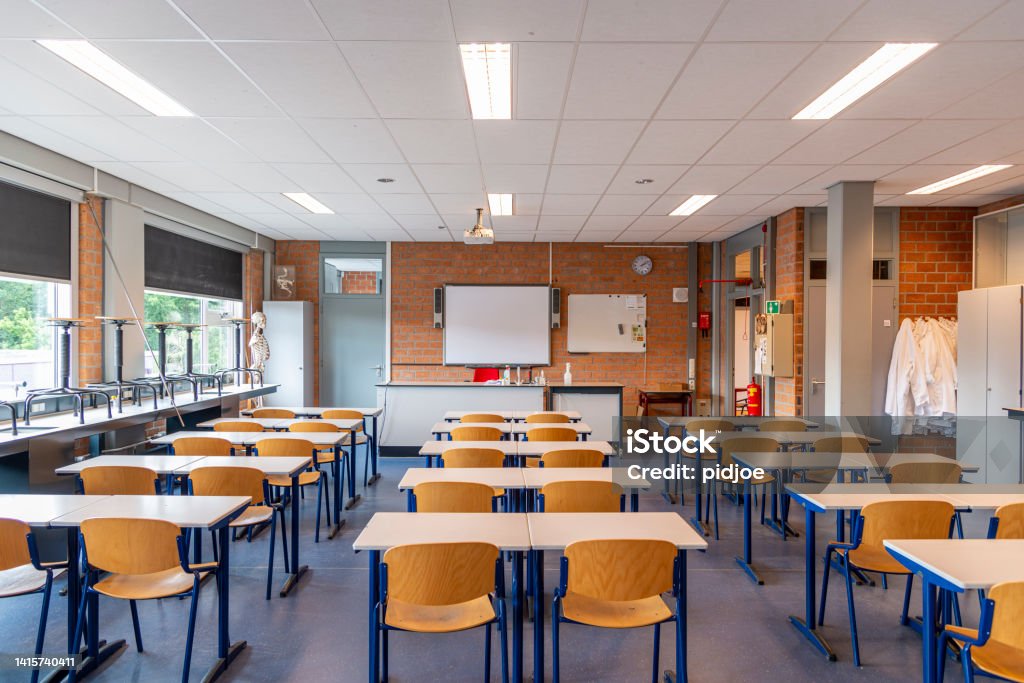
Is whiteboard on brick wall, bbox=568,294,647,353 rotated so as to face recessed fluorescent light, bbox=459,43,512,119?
yes

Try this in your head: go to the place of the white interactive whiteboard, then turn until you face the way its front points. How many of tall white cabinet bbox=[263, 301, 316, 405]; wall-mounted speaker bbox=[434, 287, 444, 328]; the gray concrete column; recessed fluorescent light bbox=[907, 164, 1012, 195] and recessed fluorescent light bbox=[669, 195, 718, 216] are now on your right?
2

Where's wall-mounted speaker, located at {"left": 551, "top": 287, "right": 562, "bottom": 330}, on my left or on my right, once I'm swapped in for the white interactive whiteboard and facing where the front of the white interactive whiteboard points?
on my left

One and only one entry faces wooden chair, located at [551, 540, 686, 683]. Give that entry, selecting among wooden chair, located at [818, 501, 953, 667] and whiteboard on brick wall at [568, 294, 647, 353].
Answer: the whiteboard on brick wall

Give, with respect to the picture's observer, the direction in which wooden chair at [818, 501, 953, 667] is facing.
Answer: facing away from the viewer and to the left of the viewer

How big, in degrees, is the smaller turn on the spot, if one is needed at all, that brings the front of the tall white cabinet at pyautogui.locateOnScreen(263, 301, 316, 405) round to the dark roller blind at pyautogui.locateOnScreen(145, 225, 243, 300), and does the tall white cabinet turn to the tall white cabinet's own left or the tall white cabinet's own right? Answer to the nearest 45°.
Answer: approximately 45° to the tall white cabinet's own right

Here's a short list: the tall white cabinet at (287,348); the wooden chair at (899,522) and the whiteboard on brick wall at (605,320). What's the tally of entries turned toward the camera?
2

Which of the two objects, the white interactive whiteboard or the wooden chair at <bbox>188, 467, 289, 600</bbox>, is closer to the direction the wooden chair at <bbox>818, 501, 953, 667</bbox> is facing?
the white interactive whiteboard

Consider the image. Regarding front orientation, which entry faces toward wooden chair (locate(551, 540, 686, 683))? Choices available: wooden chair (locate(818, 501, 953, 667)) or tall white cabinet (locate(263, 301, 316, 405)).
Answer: the tall white cabinet

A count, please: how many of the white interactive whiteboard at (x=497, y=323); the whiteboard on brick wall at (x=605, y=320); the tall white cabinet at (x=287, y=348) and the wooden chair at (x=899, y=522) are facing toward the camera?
3

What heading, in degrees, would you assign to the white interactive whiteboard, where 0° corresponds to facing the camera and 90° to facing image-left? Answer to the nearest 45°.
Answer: approximately 0°
